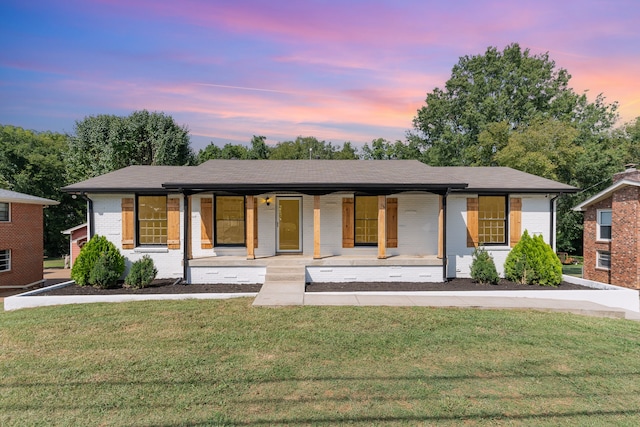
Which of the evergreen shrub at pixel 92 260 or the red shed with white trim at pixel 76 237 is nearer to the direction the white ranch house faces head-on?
the evergreen shrub

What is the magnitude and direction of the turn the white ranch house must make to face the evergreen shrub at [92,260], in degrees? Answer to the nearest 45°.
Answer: approximately 90° to its right

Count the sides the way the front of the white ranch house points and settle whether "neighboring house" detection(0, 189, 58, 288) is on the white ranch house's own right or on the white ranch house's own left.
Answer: on the white ranch house's own right

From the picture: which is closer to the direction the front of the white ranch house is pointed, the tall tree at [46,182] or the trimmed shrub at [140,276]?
the trimmed shrub

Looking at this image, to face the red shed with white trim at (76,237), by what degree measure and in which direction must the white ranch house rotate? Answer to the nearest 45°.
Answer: approximately 135° to its right

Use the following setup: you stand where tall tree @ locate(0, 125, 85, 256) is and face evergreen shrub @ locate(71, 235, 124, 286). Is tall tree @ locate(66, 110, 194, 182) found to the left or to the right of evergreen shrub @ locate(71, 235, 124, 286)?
left

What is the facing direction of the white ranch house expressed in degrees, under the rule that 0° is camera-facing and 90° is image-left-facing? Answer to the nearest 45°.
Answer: approximately 0°

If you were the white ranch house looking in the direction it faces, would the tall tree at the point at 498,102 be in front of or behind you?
behind

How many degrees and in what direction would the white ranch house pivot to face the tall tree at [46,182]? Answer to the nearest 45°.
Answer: approximately 135° to its right
